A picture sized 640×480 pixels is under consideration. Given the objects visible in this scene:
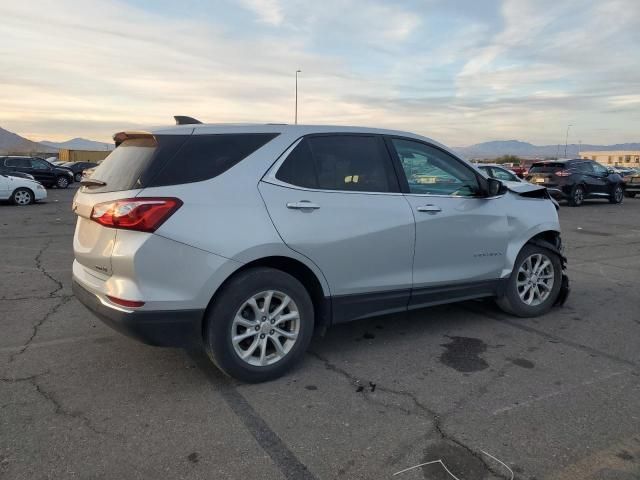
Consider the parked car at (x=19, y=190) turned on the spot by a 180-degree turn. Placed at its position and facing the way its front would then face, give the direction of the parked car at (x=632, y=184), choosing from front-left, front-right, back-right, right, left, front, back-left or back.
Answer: back

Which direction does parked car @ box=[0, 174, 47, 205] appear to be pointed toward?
to the viewer's right

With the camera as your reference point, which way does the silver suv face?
facing away from the viewer and to the right of the viewer

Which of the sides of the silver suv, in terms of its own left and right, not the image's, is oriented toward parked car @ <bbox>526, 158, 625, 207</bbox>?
front

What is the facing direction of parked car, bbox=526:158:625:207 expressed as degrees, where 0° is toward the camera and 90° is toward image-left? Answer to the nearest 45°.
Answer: approximately 225°

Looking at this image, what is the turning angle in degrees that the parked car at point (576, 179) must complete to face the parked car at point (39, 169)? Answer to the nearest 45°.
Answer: approximately 135° to its left

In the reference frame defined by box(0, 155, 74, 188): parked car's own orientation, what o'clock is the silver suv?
The silver suv is roughly at 3 o'clock from the parked car.

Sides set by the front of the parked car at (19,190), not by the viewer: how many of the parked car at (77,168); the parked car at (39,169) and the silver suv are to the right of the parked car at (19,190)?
1

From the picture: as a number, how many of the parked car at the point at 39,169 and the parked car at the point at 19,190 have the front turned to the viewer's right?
2

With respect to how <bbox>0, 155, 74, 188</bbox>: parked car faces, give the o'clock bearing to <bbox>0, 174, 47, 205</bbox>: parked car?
<bbox>0, 174, 47, 205</bbox>: parked car is roughly at 3 o'clock from <bbox>0, 155, 74, 188</bbox>: parked car.

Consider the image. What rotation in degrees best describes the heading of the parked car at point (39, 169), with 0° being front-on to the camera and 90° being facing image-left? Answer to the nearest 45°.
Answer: approximately 270°

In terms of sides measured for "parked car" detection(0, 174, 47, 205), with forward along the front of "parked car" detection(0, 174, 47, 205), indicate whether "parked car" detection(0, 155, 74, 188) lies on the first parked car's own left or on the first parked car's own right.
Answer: on the first parked car's own left
